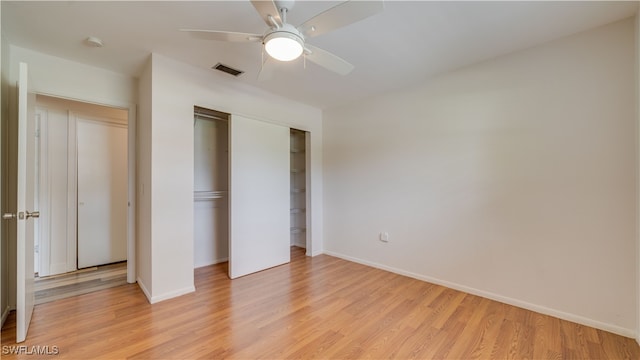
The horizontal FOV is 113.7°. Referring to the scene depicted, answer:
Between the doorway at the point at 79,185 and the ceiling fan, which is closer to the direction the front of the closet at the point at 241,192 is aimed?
the ceiling fan

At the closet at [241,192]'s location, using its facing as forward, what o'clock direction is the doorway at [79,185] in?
the doorway at [79,185] is roughly at 5 o'clock from the closet at [241,192].

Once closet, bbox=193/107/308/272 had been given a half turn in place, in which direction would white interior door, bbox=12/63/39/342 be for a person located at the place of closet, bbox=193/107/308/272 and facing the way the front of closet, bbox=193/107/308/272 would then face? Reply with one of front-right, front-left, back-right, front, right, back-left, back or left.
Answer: left

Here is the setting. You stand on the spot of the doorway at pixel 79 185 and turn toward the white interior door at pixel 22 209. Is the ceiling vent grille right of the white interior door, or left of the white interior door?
left

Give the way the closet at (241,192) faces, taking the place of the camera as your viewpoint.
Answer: facing the viewer and to the right of the viewer
